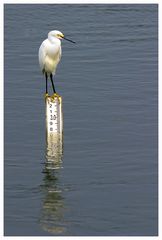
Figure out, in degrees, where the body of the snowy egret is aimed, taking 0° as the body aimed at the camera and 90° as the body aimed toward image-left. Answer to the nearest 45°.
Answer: approximately 315°
